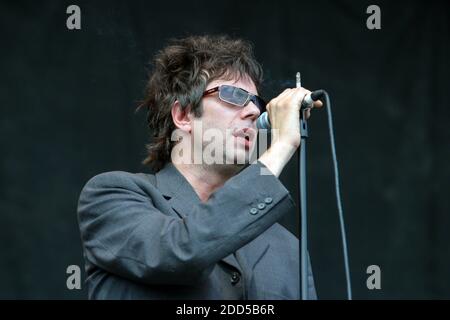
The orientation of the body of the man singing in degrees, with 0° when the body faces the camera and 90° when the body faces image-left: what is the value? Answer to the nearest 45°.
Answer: approximately 315°
